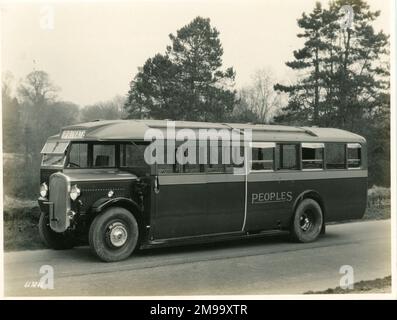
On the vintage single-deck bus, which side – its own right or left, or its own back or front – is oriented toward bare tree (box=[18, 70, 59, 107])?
right

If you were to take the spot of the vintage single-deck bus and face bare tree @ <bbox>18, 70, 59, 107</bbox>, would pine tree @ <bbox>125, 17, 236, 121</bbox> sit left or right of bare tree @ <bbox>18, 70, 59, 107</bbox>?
right

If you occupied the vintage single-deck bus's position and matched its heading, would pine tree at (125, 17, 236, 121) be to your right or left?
on your right

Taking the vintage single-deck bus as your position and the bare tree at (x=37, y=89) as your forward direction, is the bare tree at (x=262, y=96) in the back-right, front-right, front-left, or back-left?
front-right

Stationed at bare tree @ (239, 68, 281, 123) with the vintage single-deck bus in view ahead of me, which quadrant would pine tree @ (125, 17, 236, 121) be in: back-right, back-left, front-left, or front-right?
front-right

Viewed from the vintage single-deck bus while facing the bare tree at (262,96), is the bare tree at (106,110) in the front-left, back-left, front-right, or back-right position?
front-left

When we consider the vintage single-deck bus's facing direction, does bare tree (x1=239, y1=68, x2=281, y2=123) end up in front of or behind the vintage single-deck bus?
behind
